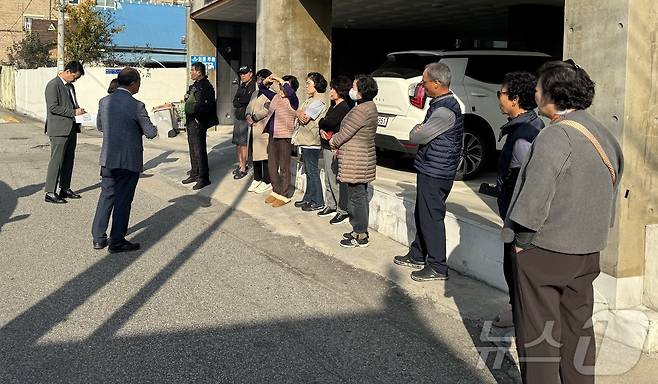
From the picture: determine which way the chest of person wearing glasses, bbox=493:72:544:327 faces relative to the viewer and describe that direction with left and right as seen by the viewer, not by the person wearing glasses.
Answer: facing to the left of the viewer

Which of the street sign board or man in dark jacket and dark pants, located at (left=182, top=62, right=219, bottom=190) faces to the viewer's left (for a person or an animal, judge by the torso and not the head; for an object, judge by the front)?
the man in dark jacket and dark pants

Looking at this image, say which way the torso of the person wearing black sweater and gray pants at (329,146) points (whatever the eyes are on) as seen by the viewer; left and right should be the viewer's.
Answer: facing to the left of the viewer

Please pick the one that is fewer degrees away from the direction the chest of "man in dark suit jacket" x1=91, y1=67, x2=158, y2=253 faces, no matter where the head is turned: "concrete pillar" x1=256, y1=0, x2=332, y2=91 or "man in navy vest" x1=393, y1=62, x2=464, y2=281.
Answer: the concrete pillar

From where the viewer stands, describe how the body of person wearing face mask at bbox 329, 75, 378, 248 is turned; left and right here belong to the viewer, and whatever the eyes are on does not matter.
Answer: facing to the left of the viewer

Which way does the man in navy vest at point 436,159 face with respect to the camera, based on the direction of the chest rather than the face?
to the viewer's left

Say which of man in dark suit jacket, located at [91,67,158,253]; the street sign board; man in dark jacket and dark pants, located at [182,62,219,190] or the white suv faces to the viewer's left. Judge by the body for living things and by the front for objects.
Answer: man in dark jacket and dark pants, located at [182,62,219,190]

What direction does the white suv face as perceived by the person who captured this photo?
facing away from the viewer and to the right of the viewer

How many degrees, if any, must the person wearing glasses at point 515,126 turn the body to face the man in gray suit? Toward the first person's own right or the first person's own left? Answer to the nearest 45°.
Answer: approximately 45° to the first person's own right

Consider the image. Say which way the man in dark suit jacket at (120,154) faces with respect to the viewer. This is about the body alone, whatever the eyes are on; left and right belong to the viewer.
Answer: facing away from the viewer and to the right of the viewer

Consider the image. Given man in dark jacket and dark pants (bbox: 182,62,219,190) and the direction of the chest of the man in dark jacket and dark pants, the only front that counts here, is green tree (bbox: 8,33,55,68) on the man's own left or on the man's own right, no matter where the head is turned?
on the man's own right

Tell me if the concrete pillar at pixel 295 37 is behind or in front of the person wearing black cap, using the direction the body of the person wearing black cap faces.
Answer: behind

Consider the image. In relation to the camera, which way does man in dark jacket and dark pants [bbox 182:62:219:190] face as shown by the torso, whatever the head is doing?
to the viewer's left
